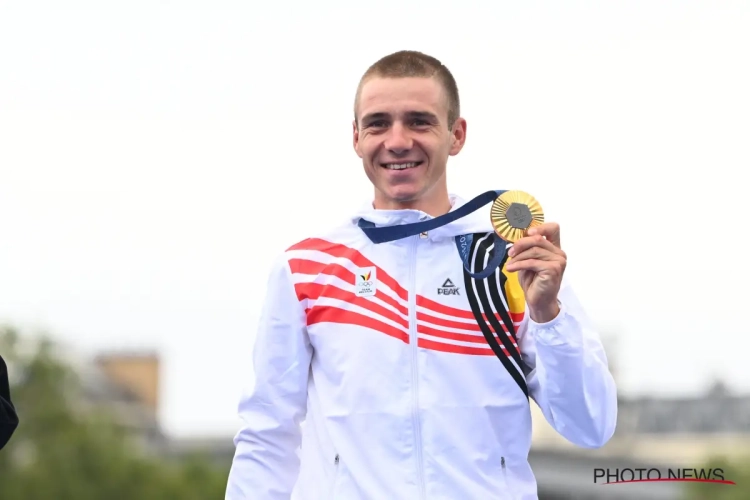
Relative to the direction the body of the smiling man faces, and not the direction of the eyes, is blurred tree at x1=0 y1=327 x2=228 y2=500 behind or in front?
behind

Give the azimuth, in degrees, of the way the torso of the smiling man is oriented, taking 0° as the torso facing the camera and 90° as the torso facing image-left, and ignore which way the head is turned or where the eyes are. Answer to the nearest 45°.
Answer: approximately 0°

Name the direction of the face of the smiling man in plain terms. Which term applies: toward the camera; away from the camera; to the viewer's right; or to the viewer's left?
toward the camera
